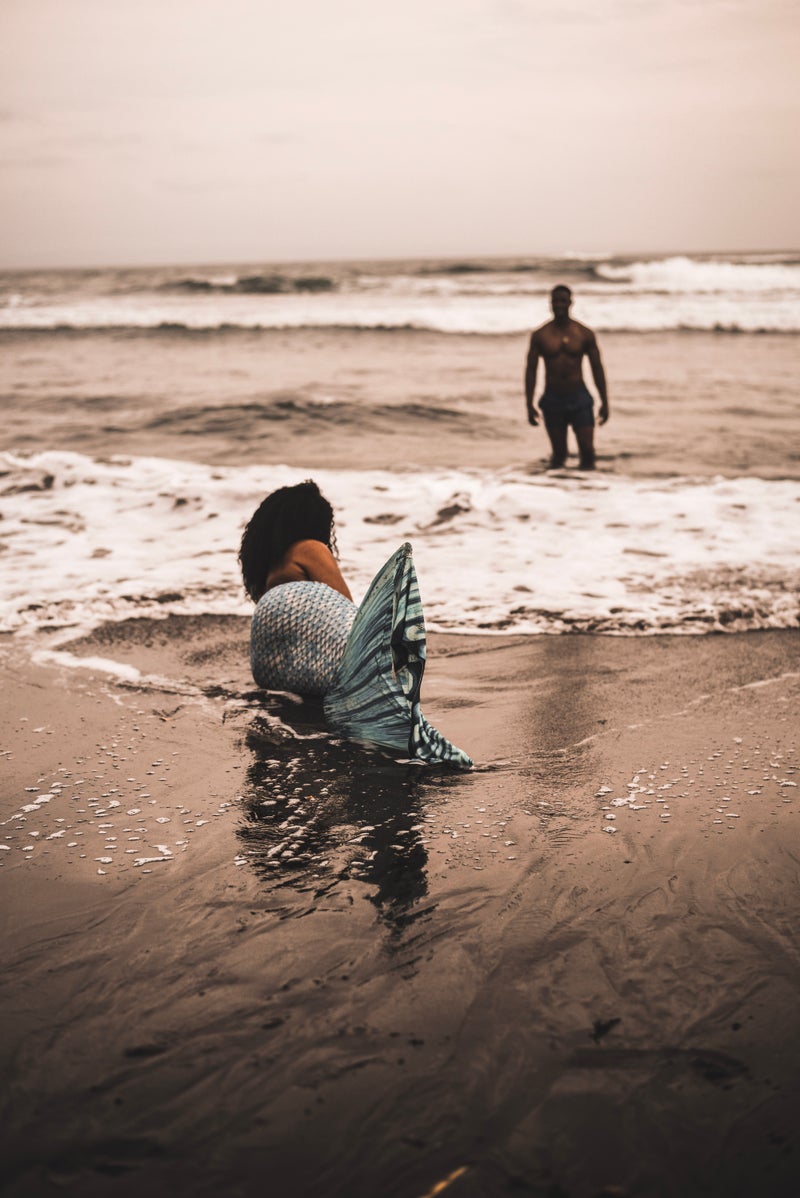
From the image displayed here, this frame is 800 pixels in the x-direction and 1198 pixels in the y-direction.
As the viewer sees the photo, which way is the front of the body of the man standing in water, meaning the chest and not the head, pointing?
toward the camera

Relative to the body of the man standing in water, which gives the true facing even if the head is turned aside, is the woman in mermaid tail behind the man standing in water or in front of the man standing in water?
in front
